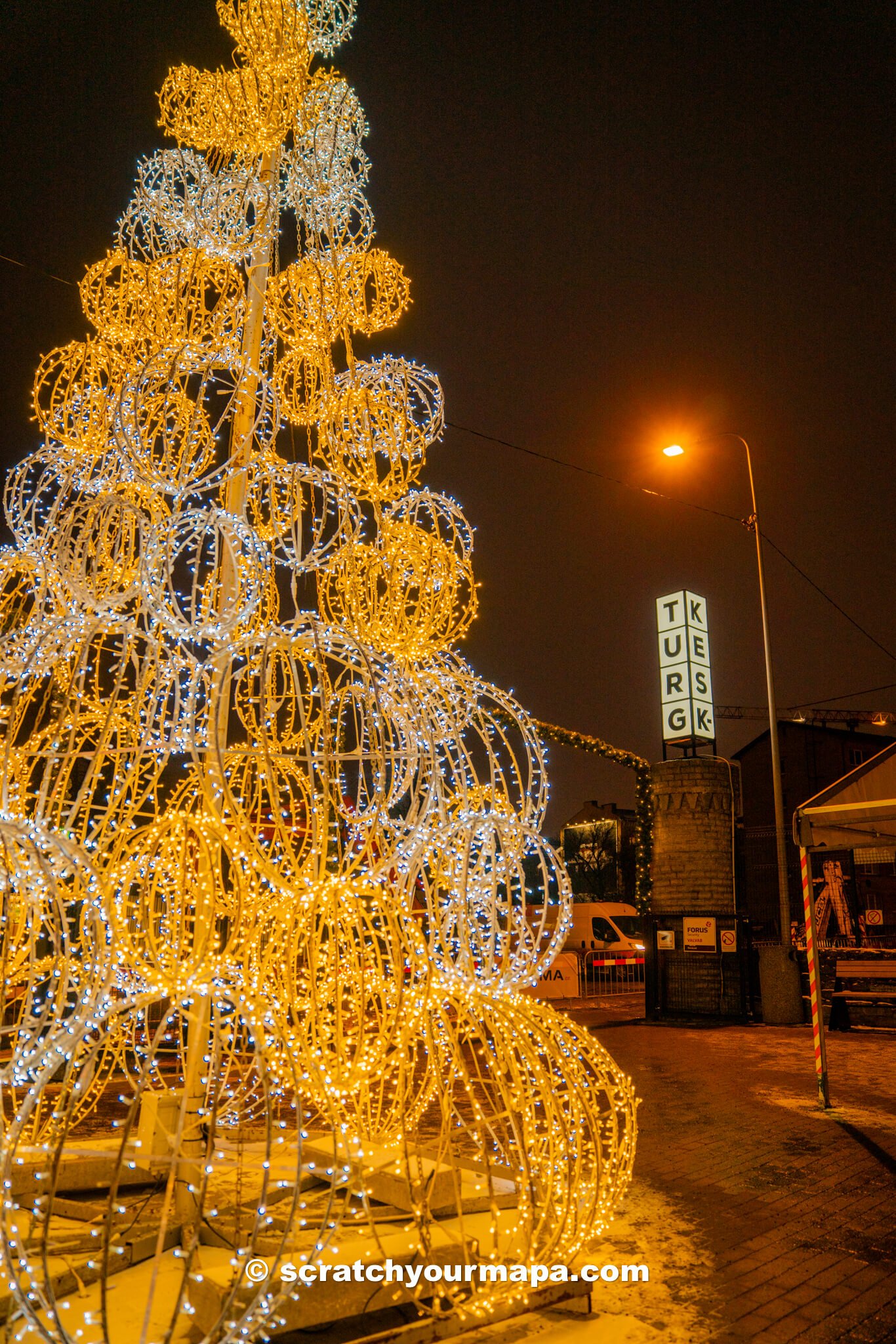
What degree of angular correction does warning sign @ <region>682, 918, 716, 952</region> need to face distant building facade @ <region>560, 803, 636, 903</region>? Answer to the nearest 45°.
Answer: approximately 180°

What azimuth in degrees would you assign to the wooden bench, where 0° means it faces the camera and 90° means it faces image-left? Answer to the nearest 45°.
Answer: approximately 0°

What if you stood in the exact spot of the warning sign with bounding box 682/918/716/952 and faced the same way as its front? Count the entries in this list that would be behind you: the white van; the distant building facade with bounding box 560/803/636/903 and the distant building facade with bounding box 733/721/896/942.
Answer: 3

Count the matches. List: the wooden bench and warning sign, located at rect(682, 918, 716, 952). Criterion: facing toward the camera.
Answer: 2

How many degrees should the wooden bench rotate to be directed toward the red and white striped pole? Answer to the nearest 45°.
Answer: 0° — it already faces it
